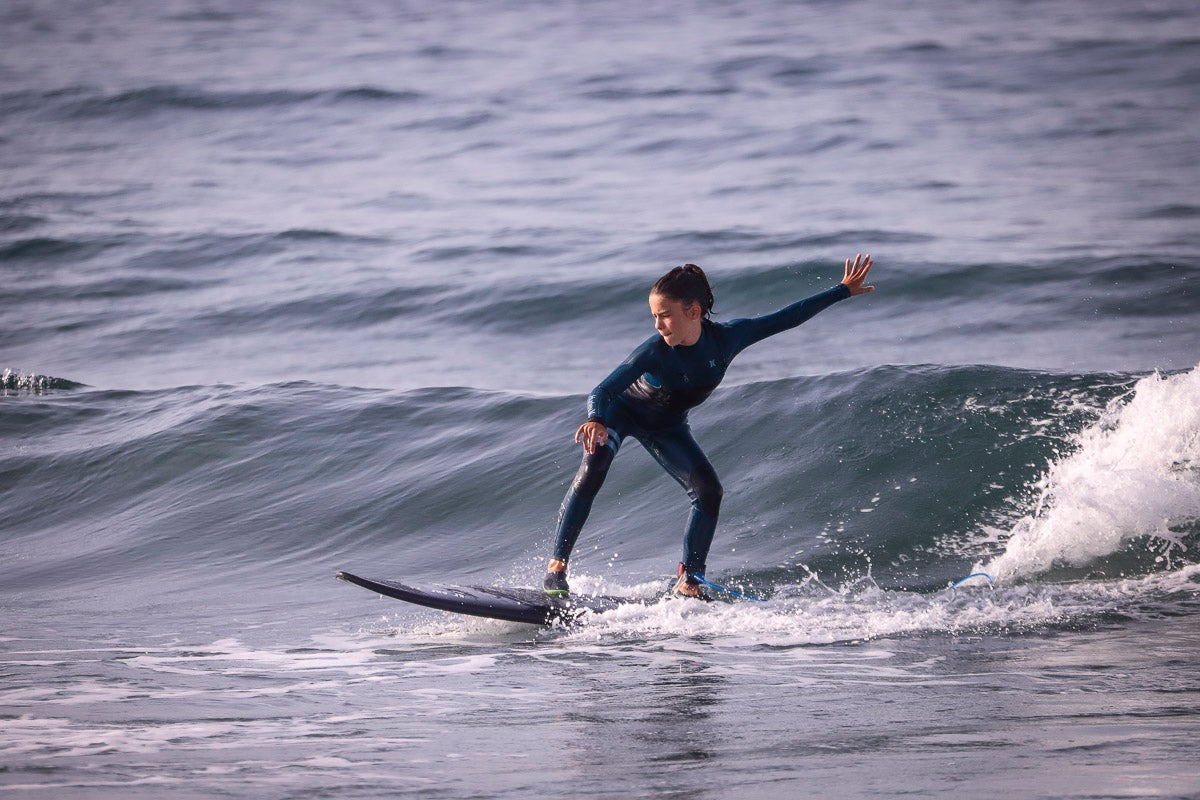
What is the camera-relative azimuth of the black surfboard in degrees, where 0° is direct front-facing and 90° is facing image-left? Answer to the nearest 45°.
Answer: approximately 90°

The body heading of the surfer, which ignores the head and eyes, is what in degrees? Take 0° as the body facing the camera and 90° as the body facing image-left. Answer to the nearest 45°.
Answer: approximately 0°

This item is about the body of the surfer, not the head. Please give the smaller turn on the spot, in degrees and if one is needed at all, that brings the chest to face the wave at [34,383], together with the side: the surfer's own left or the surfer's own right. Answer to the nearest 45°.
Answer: approximately 135° to the surfer's own right
